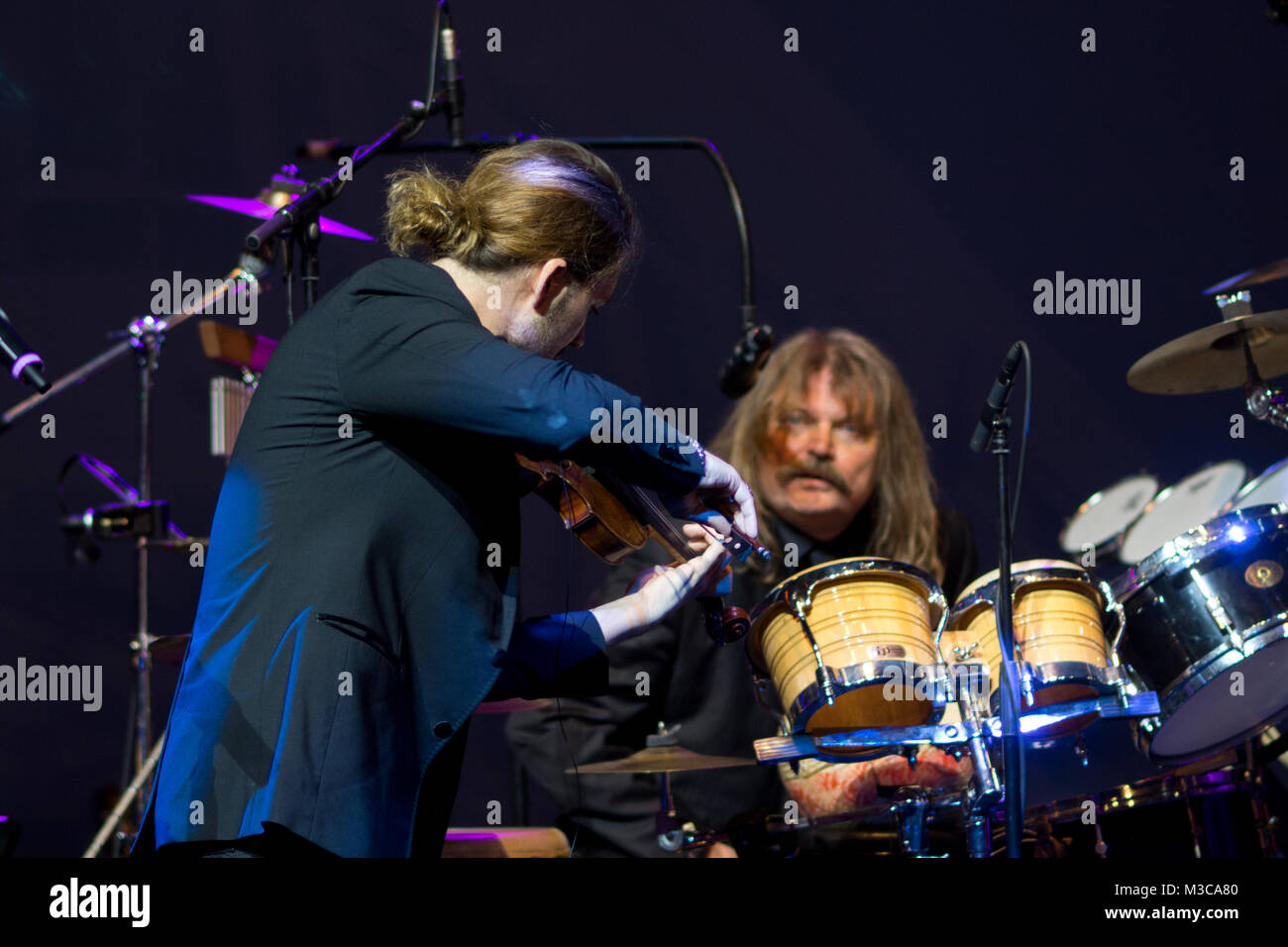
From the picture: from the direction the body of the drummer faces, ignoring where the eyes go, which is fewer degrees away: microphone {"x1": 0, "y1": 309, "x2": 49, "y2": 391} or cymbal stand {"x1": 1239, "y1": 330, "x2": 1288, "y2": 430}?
the microphone

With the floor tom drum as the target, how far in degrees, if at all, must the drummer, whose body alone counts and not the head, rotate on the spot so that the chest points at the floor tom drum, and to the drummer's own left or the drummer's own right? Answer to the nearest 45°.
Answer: approximately 45° to the drummer's own left

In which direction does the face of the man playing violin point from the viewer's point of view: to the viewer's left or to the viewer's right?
to the viewer's right

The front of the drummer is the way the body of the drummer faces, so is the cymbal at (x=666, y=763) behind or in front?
in front

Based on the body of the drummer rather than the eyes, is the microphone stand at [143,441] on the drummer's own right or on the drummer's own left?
on the drummer's own right

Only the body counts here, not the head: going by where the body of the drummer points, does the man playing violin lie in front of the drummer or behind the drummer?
in front

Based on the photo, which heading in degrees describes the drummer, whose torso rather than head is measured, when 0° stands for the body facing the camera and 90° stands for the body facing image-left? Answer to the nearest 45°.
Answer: approximately 0°

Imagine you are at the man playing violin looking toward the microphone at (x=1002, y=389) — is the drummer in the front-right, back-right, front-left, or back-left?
front-left

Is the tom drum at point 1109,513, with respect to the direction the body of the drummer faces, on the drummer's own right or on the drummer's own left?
on the drummer's own left

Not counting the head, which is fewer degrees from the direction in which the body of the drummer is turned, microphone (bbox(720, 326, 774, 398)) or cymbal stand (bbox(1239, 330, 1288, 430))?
the microphone
